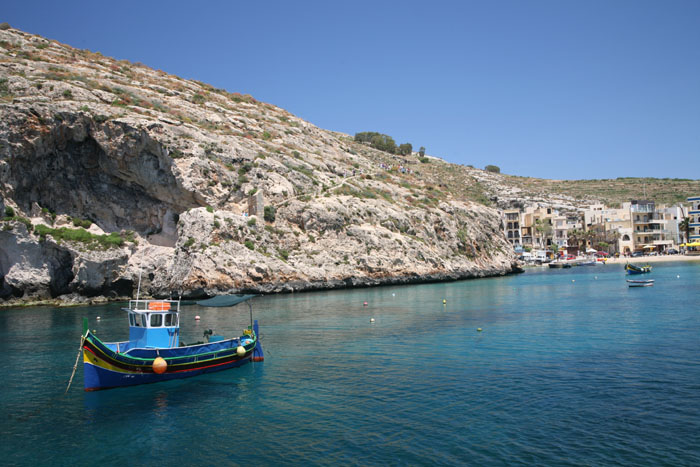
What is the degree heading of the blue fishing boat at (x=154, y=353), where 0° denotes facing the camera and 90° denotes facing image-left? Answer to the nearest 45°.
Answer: approximately 45°
